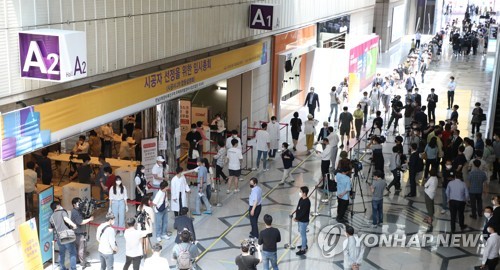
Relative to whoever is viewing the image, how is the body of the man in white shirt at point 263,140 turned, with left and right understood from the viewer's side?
facing away from the viewer

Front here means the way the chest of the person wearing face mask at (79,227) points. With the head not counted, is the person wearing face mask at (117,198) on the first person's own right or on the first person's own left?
on the first person's own left

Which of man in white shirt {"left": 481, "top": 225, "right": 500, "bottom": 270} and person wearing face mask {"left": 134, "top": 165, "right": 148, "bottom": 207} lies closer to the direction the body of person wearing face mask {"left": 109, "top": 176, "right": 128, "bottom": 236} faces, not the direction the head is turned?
the man in white shirt

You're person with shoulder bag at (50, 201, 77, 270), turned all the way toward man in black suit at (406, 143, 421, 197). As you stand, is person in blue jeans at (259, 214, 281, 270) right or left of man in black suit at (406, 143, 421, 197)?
right

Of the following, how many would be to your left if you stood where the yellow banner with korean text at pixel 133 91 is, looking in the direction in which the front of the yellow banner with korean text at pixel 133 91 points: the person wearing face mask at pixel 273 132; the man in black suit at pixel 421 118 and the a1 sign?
3

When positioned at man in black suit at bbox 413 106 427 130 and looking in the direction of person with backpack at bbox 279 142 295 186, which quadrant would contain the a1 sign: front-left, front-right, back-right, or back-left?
front-right

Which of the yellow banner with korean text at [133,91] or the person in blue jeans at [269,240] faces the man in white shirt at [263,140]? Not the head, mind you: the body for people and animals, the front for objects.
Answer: the person in blue jeans

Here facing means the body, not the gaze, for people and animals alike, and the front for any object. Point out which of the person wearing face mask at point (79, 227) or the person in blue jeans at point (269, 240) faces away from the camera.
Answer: the person in blue jeans

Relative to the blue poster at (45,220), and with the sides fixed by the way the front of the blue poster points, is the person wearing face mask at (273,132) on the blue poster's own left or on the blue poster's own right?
on the blue poster's own left

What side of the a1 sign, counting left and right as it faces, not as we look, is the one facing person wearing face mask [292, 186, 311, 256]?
front

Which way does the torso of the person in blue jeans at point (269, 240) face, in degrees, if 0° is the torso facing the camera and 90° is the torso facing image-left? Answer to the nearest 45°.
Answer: approximately 180°

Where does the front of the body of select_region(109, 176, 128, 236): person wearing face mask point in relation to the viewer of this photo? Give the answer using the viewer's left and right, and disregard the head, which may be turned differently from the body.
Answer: facing the viewer
